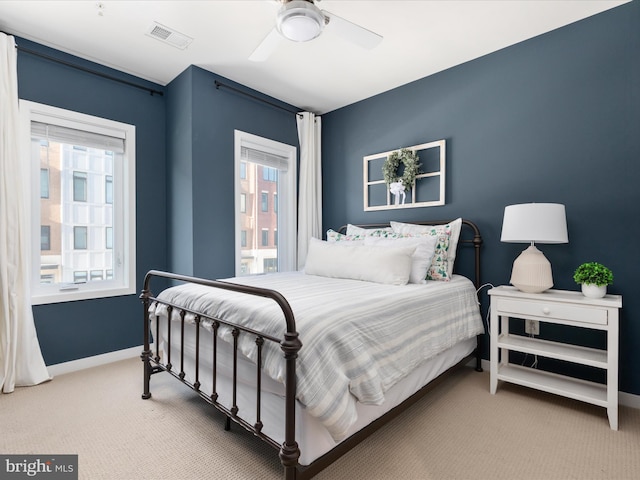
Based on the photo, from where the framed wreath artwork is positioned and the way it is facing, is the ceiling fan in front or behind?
in front

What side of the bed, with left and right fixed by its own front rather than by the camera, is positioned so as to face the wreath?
back

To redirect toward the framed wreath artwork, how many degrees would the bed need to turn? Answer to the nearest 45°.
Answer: approximately 180°

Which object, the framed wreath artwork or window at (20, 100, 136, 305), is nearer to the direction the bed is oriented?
the window

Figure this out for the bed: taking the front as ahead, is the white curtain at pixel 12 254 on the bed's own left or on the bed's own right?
on the bed's own right

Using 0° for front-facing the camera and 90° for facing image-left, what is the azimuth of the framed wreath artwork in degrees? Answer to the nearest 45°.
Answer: approximately 45°

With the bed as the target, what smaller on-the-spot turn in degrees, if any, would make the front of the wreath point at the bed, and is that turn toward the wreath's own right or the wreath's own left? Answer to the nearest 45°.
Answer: approximately 45° to the wreath's own left

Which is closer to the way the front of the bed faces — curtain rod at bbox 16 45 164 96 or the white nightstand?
the curtain rod

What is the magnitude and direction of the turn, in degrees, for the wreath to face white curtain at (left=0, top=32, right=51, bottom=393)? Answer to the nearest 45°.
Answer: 0° — it already faces it

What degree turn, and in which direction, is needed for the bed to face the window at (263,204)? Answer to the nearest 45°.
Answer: approximately 135° to its right

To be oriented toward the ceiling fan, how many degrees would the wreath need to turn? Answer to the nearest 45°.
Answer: approximately 45° to its left

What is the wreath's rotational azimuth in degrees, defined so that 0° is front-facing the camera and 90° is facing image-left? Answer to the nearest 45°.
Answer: approximately 45°

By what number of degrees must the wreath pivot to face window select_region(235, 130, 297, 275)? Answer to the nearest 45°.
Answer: approximately 45° to its right

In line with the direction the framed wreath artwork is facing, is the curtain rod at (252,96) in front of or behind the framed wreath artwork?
in front

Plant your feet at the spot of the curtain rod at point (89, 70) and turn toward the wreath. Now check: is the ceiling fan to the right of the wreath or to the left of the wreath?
right
